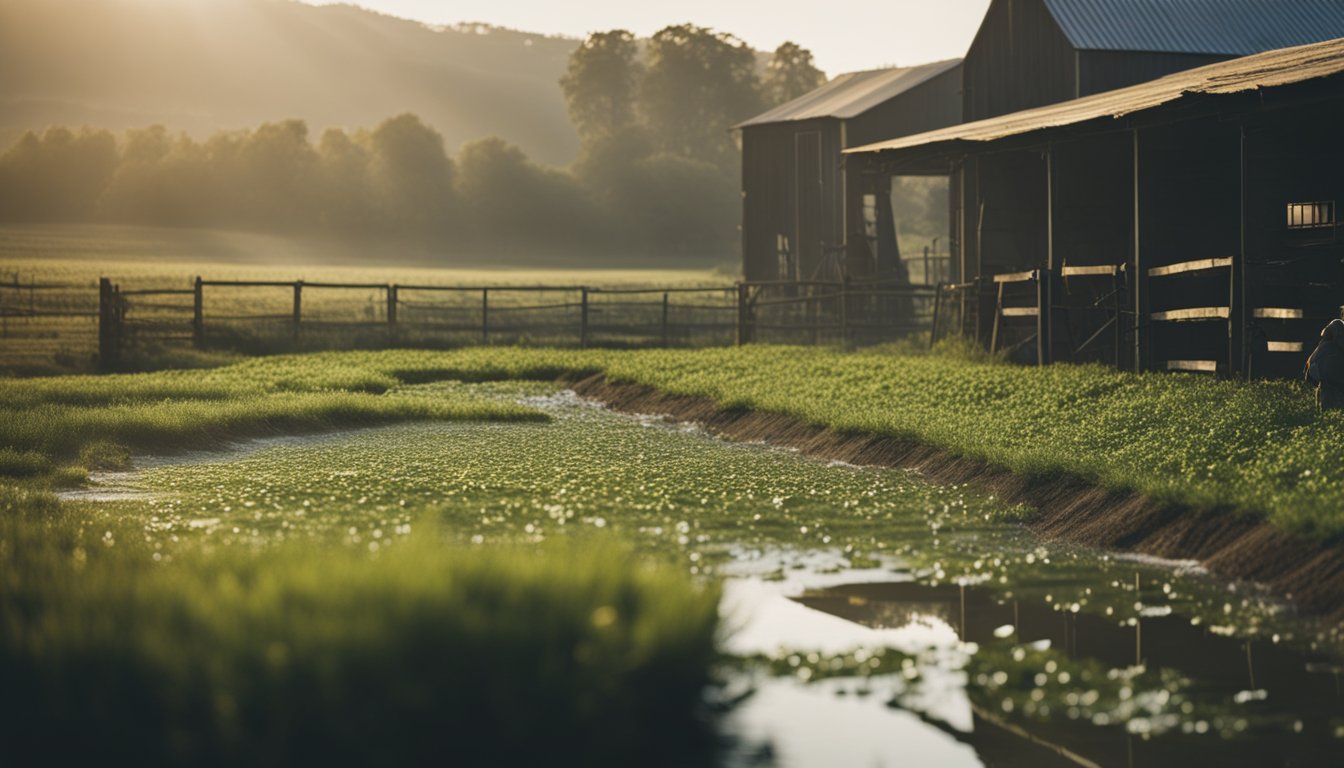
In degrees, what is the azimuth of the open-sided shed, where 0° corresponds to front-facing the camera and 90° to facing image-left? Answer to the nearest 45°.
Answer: approximately 45°

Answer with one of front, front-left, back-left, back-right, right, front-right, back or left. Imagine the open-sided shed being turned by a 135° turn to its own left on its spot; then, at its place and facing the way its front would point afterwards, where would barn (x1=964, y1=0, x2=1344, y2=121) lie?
left
